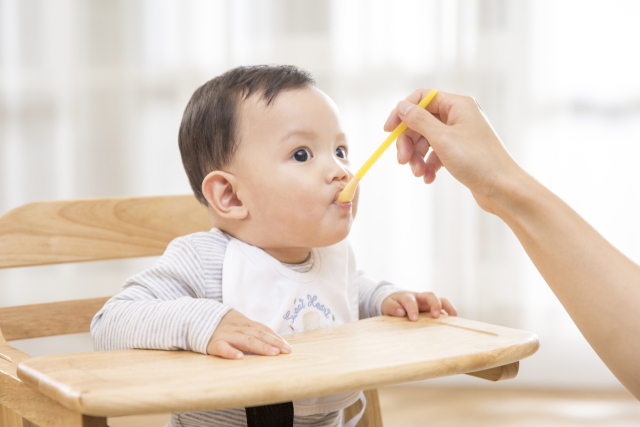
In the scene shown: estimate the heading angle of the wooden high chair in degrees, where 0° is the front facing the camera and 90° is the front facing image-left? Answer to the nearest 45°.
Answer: approximately 315°

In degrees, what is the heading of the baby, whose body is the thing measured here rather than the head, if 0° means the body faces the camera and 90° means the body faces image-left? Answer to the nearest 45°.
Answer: approximately 315°
